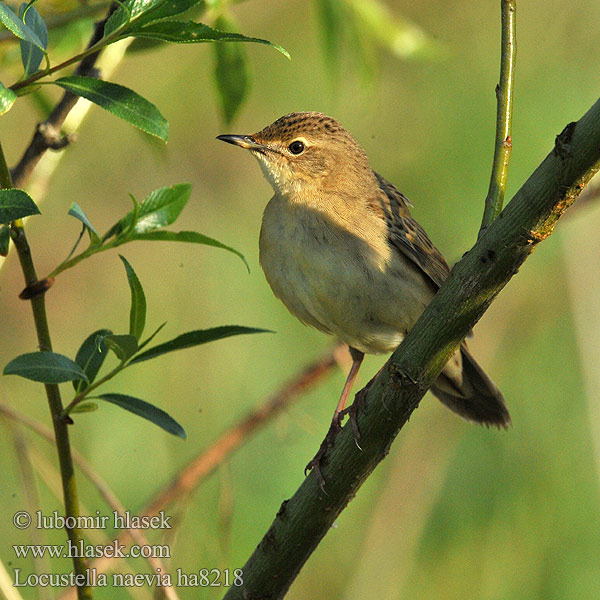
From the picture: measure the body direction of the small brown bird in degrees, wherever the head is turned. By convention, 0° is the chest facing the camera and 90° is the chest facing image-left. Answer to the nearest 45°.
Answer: approximately 45°

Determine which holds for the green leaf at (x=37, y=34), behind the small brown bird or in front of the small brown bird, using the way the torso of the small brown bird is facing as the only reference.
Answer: in front

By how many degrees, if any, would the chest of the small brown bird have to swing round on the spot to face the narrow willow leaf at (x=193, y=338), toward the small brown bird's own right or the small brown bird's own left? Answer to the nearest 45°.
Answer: approximately 45° to the small brown bird's own right

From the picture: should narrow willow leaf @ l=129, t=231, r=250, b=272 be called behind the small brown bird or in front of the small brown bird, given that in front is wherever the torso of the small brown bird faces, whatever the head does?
in front
